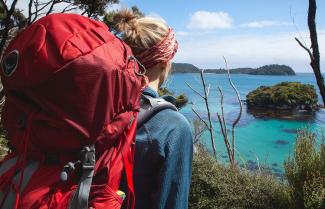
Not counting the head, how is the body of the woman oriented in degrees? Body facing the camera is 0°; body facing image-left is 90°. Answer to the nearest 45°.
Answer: approximately 225°

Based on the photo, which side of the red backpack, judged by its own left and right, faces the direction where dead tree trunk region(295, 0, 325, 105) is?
back

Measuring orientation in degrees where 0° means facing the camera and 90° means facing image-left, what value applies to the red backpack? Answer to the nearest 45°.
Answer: approximately 45°

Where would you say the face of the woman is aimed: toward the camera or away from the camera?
away from the camera
